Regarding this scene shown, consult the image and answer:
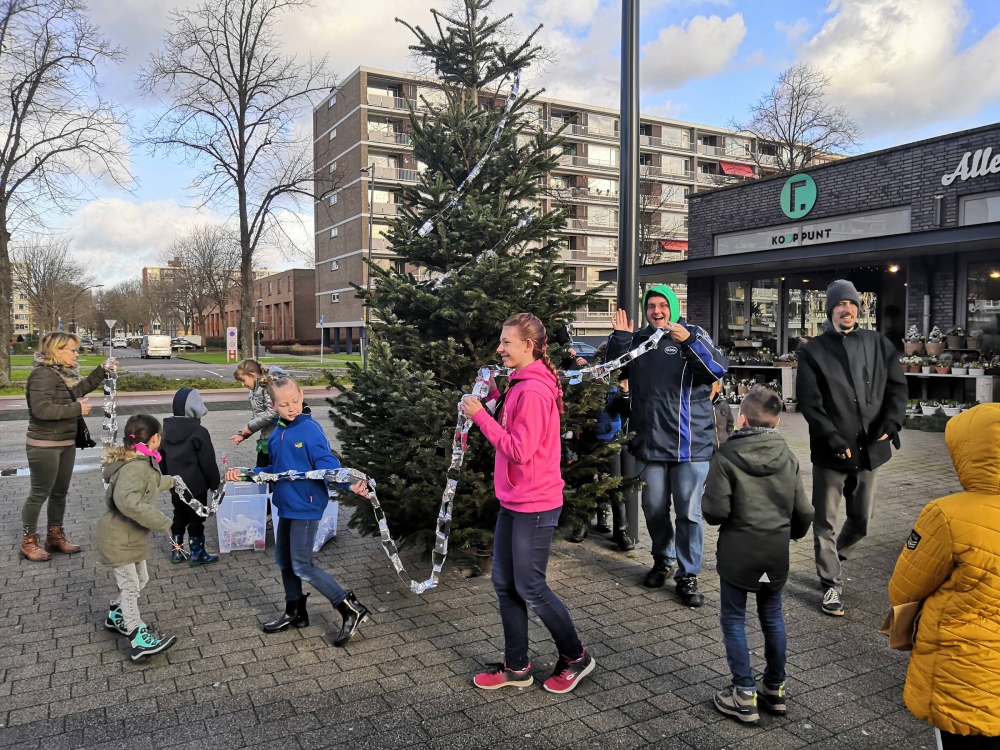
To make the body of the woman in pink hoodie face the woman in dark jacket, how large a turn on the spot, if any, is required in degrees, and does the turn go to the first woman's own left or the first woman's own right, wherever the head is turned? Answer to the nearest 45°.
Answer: approximately 45° to the first woman's own right

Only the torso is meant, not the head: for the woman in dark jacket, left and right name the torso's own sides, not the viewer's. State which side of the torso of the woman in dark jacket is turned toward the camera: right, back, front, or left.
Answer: right

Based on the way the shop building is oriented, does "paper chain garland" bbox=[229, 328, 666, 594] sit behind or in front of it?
in front

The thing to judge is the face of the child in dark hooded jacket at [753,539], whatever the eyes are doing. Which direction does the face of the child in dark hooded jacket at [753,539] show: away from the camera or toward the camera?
away from the camera

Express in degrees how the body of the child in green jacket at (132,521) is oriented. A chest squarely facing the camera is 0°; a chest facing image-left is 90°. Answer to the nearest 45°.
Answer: approximately 270°

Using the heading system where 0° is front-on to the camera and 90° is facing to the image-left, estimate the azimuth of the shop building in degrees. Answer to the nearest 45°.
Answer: approximately 45°

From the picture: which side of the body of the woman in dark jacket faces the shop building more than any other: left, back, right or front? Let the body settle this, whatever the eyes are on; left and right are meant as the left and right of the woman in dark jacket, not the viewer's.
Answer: front

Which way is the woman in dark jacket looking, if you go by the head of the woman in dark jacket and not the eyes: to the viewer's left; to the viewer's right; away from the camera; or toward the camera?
to the viewer's right

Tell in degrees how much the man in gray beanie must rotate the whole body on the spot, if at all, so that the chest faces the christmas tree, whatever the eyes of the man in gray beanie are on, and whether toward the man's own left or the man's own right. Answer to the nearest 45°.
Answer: approximately 90° to the man's own right

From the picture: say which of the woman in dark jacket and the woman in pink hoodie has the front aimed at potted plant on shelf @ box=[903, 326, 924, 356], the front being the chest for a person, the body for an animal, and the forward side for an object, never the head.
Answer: the woman in dark jacket

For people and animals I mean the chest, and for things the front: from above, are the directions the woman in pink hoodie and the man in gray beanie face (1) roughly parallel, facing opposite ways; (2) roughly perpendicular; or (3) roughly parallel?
roughly perpendicular

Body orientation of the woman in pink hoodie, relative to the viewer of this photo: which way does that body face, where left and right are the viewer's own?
facing to the left of the viewer

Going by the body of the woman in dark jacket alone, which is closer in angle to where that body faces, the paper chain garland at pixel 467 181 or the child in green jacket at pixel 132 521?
the paper chain garland

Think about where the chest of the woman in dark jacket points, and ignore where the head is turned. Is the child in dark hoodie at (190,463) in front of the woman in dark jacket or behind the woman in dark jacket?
in front
